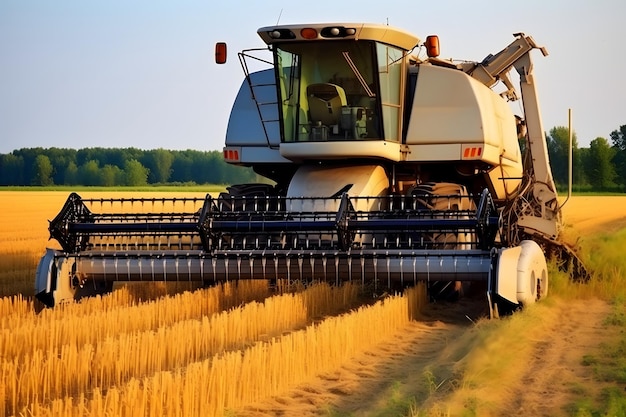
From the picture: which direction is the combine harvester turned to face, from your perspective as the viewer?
facing the viewer
